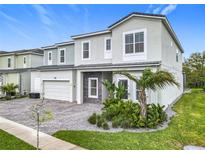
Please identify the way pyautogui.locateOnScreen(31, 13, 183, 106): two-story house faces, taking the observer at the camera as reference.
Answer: facing the viewer and to the left of the viewer

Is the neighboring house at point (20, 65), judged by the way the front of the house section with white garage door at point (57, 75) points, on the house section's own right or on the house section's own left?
on the house section's own right

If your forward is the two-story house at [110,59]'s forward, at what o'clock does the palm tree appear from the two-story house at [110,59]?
The palm tree is roughly at 10 o'clock from the two-story house.

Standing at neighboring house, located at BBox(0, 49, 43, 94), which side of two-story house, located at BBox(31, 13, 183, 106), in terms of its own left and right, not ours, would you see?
right

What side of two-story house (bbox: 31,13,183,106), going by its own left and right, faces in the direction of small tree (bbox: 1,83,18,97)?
right
